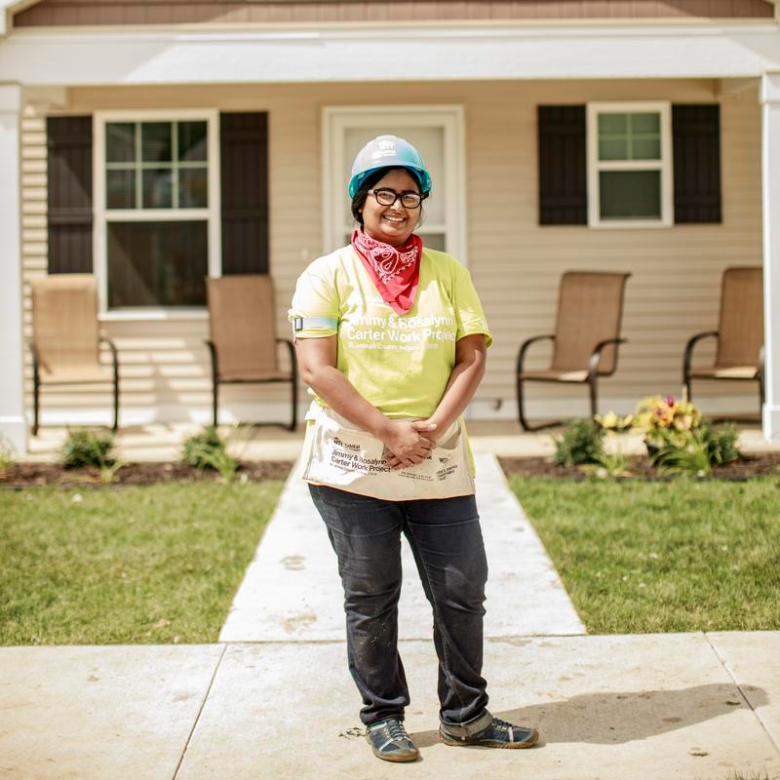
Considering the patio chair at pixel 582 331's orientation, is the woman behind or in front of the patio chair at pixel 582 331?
in front

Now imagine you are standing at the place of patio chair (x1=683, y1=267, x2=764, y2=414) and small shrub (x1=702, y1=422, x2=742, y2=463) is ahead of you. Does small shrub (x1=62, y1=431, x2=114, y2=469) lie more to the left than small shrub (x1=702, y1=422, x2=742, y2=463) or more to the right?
right

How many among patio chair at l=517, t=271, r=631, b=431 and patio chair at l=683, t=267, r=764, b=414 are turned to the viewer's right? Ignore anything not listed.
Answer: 0

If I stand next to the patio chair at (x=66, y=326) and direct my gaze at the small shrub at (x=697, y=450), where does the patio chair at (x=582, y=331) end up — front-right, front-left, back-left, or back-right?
front-left

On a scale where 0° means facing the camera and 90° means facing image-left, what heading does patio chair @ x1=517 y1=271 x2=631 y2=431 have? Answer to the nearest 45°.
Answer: approximately 45°

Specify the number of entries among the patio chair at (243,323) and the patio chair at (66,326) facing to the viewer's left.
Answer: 0

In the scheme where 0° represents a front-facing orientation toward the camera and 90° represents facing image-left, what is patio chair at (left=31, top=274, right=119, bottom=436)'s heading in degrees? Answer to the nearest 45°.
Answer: approximately 315°

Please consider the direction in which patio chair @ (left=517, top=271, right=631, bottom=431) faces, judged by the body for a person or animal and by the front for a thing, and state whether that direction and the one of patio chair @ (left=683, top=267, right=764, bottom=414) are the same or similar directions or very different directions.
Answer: same or similar directions

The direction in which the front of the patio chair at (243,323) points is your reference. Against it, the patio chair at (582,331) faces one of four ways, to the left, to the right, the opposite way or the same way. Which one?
to the right
